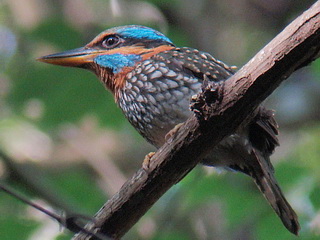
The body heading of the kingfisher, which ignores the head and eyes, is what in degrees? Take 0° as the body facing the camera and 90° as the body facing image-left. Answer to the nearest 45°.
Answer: approximately 90°
